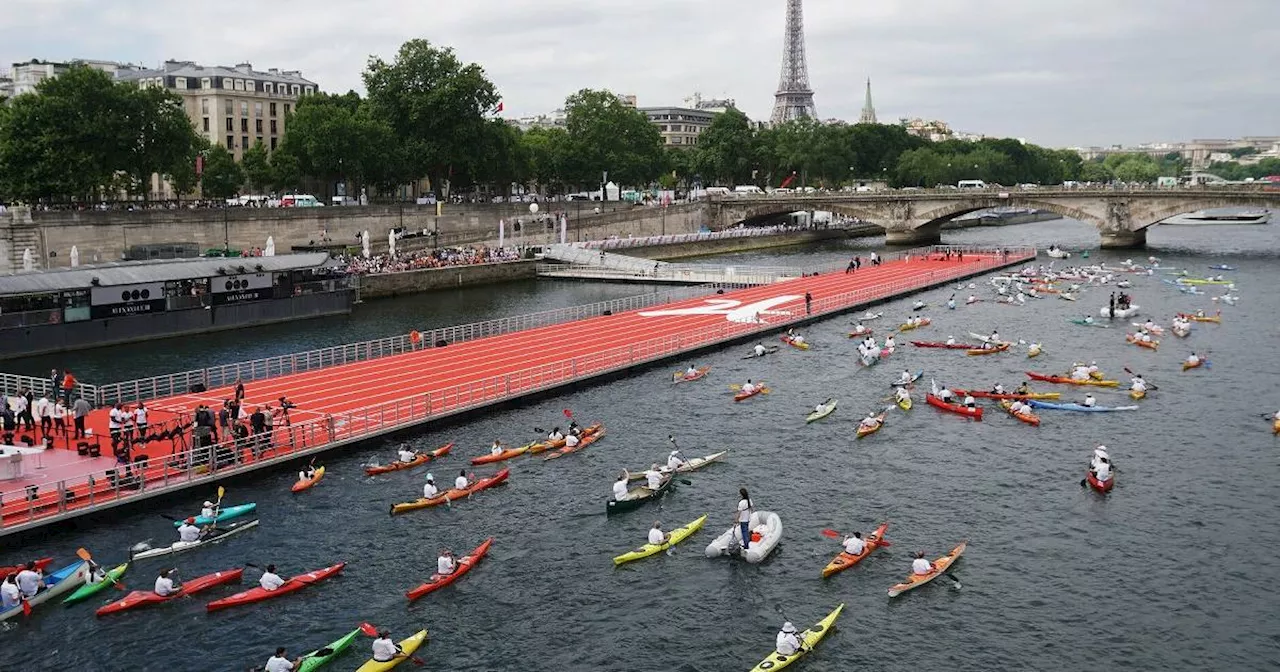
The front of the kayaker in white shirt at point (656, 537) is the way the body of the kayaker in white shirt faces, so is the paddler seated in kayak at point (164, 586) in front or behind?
behind

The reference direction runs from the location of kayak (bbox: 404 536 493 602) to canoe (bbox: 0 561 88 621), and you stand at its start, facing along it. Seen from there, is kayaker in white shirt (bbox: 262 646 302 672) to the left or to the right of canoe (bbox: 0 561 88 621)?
left

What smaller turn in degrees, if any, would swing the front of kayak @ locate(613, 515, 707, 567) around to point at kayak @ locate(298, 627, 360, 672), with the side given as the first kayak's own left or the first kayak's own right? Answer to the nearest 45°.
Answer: approximately 180°

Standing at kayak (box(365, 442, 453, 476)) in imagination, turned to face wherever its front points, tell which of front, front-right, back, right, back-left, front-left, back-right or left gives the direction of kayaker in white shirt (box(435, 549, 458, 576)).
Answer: back-right

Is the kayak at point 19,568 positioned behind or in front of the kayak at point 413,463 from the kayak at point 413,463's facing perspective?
behind

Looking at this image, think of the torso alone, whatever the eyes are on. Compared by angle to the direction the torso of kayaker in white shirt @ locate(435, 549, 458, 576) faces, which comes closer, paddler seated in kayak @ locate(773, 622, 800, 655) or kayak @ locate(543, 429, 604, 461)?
the kayak

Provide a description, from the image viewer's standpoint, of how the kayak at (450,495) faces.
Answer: facing away from the viewer and to the right of the viewer
